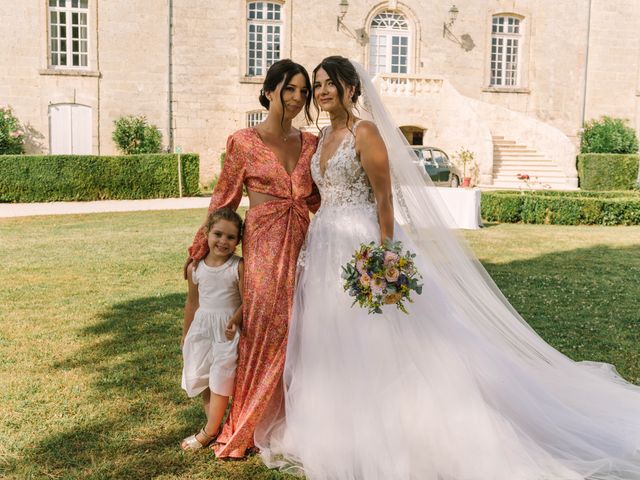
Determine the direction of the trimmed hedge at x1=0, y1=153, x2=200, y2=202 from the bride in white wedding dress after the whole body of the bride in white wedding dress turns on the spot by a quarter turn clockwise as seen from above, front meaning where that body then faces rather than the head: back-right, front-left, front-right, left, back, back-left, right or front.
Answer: front

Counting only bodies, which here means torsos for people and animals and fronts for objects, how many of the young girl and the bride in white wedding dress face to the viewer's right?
0

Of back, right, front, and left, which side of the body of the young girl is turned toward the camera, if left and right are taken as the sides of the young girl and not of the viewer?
front

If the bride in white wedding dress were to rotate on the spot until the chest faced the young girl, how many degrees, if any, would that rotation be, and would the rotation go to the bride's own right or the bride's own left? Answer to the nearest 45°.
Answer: approximately 45° to the bride's own right

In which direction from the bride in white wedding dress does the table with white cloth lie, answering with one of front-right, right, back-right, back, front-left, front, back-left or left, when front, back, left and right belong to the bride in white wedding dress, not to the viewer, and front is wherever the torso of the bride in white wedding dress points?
back-right

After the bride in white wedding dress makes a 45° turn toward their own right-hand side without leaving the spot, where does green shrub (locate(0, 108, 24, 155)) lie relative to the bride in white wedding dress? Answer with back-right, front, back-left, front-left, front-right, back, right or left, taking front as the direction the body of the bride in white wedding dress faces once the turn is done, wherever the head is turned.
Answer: front-right

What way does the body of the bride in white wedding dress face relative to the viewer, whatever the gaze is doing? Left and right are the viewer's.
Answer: facing the viewer and to the left of the viewer

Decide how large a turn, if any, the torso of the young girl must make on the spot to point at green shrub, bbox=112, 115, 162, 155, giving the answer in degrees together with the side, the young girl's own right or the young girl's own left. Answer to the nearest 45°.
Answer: approximately 180°

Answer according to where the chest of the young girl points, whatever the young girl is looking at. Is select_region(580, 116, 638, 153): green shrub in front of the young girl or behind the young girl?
behind

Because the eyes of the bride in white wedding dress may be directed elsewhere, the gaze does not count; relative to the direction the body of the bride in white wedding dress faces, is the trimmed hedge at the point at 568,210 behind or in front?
behind

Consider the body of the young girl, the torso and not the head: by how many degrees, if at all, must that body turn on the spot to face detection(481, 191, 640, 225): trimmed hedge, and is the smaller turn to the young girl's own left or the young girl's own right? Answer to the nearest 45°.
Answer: approximately 135° to the young girl's own left
